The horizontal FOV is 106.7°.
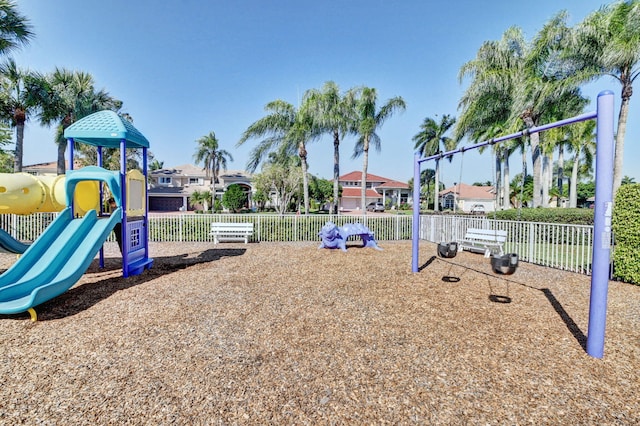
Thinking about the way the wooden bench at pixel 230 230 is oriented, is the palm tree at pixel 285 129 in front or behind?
behind

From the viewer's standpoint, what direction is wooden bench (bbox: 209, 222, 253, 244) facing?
toward the camera

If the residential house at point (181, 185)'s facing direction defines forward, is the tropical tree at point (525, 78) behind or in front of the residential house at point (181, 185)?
in front

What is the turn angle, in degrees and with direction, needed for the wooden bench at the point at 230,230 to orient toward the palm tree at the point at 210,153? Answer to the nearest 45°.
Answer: approximately 180°

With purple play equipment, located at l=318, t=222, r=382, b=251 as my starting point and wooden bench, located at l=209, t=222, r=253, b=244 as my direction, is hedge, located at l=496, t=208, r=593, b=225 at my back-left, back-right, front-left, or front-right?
back-right

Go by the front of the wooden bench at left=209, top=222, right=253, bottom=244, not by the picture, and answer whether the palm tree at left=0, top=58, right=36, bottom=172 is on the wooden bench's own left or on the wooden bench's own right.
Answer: on the wooden bench's own right

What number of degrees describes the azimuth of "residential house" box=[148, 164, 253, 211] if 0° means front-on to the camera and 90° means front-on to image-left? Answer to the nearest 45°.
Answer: approximately 0°

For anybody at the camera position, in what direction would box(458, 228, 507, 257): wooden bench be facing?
facing the viewer and to the left of the viewer

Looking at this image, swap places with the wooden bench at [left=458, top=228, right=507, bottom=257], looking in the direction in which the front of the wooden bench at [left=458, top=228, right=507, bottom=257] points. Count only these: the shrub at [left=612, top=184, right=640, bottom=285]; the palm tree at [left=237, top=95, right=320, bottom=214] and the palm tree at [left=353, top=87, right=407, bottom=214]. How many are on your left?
1

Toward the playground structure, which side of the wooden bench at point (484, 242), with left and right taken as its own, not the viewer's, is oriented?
front

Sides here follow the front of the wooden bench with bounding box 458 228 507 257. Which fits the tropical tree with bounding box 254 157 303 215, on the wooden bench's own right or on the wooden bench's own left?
on the wooden bench's own right

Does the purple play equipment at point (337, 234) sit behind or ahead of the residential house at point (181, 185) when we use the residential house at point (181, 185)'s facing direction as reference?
ahead

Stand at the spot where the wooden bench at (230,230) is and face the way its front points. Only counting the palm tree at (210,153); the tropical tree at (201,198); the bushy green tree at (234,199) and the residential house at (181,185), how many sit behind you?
4

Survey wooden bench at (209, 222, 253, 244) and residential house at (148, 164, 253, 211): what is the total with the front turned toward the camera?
2

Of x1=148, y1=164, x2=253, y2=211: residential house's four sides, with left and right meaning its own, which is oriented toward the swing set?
front
